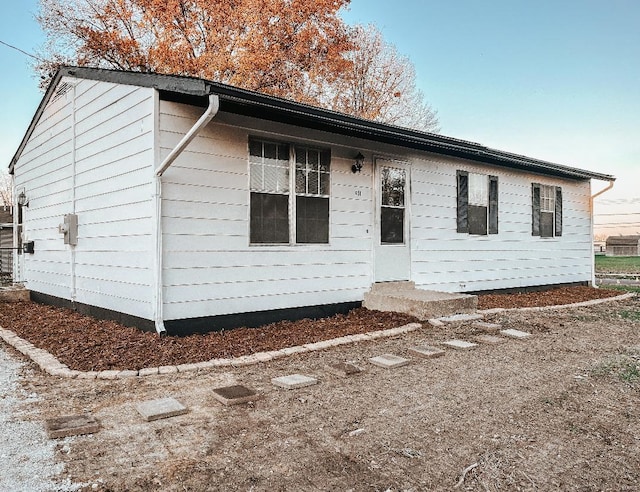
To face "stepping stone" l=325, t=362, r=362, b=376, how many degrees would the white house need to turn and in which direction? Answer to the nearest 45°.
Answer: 0° — it already faces it

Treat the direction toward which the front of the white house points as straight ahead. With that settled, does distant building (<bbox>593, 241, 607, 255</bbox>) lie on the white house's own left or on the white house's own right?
on the white house's own left

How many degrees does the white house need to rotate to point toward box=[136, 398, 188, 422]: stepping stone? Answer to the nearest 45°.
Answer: approximately 45° to its right

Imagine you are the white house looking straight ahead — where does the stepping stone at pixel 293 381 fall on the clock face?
The stepping stone is roughly at 1 o'clock from the white house.

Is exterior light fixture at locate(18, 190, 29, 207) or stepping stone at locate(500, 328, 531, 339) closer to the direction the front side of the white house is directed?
the stepping stone

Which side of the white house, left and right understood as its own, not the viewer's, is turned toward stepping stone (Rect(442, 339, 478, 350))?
front

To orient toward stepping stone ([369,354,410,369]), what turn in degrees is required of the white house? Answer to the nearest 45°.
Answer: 0° — it already faces it

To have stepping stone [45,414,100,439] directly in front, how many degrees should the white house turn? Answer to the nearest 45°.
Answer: approximately 45° to its right

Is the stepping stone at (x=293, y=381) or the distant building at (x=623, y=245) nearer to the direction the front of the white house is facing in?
the stepping stone

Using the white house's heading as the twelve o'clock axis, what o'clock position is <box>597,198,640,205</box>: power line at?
The power line is roughly at 9 o'clock from the white house.

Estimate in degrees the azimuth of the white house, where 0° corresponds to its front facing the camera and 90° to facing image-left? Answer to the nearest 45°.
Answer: approximately 315°

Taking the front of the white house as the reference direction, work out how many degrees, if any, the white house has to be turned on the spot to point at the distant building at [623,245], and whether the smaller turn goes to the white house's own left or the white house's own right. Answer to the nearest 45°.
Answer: approximately 90° to the white house's own left

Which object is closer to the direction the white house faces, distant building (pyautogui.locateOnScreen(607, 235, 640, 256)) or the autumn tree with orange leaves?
the distant building
